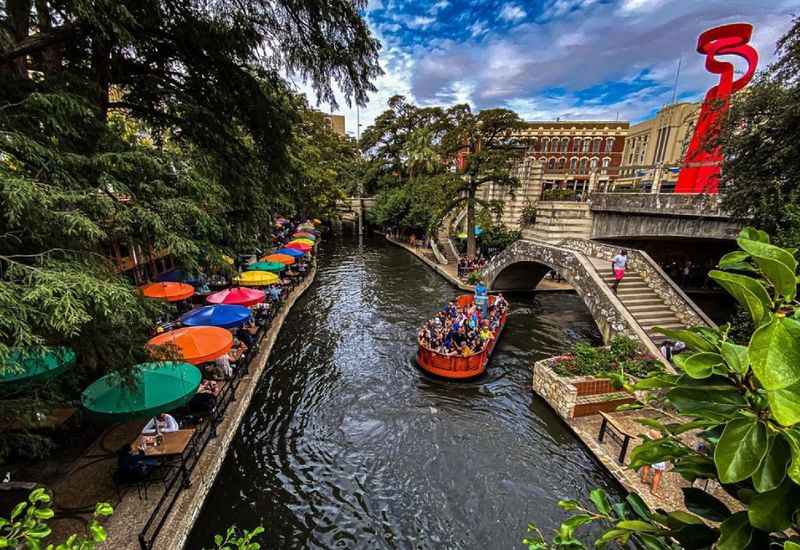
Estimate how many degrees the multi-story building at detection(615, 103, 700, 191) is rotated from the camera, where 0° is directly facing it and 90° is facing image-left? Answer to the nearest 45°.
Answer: approximately 45°

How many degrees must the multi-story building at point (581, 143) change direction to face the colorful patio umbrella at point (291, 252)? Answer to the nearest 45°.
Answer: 0° — it already faces it

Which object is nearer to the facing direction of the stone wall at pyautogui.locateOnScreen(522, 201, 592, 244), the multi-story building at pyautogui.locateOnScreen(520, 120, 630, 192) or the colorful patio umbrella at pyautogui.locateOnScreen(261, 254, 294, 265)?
the colorful patio umbrella

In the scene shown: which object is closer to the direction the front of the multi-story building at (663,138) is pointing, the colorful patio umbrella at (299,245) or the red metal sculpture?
the colorful patio umbrella

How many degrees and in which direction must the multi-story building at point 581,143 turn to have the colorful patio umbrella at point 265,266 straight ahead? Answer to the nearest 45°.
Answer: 0° — it already faces it
